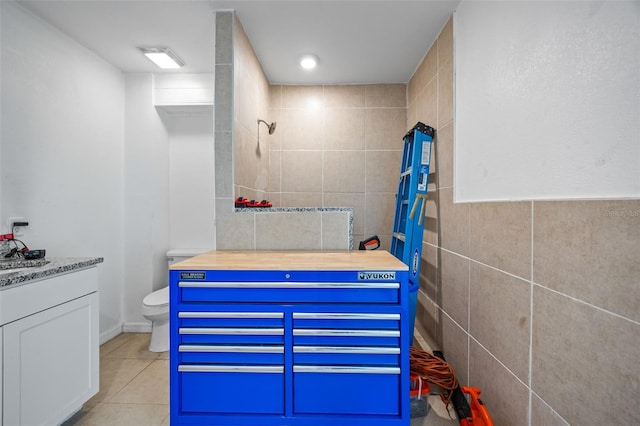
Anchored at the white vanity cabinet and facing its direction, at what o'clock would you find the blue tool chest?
The blue tool chest is roughly at 12 o'clock from the white vanity cabinet.

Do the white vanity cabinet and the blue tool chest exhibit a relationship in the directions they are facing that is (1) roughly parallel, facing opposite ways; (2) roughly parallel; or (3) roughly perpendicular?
roughly perpendicular

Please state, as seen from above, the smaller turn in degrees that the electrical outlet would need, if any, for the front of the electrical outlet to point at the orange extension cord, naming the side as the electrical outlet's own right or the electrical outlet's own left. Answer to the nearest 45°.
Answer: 0° — it already faces it

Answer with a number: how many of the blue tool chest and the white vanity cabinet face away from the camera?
0

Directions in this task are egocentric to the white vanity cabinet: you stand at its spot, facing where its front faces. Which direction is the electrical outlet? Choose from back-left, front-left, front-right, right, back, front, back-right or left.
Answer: back-left

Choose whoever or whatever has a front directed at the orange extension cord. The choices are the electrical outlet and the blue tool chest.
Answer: the electrical outlet

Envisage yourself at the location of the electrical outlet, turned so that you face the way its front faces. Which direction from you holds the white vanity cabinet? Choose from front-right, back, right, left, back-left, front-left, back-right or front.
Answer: front-right

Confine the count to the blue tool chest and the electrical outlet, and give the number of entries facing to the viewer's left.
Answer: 0

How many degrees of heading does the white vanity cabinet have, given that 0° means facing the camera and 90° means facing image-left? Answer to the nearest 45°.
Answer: approximately 315°

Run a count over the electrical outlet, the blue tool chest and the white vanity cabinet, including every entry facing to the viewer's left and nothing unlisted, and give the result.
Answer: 0

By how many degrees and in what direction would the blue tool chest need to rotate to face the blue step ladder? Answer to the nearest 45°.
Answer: approximately 135° to its left

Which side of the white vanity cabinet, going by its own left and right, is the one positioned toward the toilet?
left

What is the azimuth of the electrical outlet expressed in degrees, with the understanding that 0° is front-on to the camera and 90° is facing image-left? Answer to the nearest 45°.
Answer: approximately 315°

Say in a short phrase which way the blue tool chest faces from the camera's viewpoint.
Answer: facing the viewer

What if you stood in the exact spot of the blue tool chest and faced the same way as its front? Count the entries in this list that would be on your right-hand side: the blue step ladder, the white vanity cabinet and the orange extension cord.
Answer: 1
